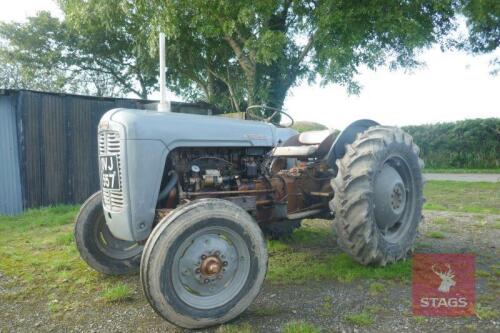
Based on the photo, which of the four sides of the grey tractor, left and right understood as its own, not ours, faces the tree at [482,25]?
back

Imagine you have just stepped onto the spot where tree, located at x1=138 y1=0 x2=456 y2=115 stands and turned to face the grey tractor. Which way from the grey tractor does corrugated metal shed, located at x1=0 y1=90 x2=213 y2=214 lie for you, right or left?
right

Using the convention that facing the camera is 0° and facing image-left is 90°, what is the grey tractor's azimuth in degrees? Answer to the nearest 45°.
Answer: approximately 45°

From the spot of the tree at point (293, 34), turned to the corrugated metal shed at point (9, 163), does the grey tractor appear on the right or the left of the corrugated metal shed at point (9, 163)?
left

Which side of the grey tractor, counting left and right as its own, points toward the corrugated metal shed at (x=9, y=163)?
right

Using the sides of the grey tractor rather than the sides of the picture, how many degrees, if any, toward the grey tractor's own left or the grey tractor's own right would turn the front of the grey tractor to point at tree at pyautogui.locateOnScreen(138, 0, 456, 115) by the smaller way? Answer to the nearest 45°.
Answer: approximately 135° to the grey tractor's own right
